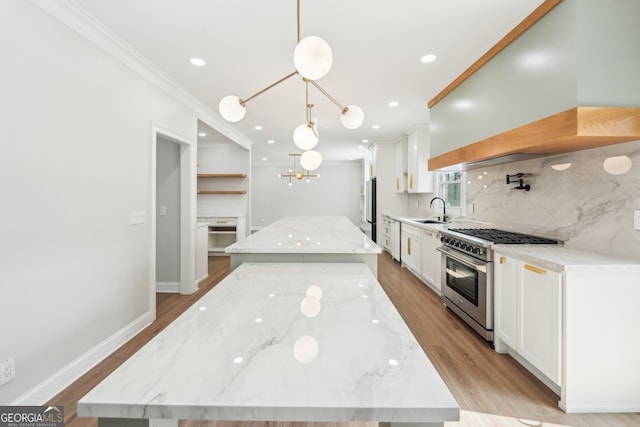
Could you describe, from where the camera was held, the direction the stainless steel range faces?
facing the viewer and to the left of the viewer

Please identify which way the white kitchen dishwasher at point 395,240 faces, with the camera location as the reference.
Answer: facing to the left of the viewer

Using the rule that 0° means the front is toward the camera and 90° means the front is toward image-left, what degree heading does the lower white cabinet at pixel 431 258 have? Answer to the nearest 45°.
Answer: approximately 90°

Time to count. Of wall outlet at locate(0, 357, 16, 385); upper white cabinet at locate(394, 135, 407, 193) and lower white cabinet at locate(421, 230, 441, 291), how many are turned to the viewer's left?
2

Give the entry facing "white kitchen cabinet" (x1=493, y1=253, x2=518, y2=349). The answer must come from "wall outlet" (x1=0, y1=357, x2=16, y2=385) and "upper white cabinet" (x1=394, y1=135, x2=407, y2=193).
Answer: the wall outlet

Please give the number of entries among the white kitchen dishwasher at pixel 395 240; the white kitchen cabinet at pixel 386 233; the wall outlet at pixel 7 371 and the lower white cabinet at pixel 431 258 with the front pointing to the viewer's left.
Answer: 3

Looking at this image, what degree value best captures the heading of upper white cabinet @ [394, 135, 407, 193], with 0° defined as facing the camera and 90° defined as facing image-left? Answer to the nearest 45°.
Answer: approximately 90°

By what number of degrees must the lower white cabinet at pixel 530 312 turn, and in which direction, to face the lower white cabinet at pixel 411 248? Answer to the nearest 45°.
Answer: approximately 90° to its right

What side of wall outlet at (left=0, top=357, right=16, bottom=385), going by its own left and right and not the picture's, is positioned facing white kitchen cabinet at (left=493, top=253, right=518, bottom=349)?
front

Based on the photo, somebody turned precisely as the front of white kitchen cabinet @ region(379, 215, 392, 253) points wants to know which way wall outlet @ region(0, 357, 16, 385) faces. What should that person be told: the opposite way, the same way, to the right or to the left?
the opposite way
